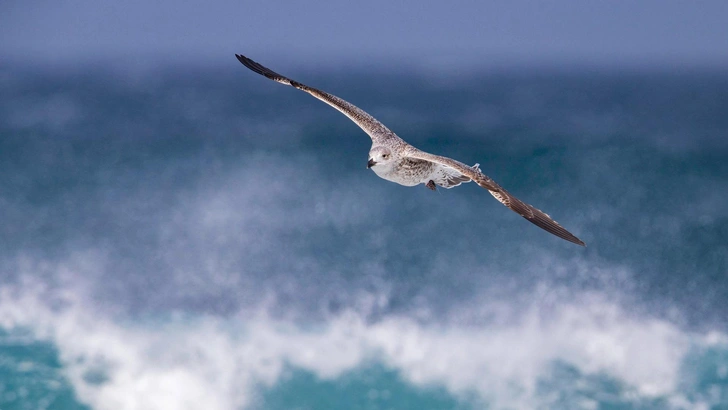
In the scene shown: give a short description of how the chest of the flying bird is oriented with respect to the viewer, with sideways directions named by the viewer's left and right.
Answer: facing the viewer and to the left of the viewer
